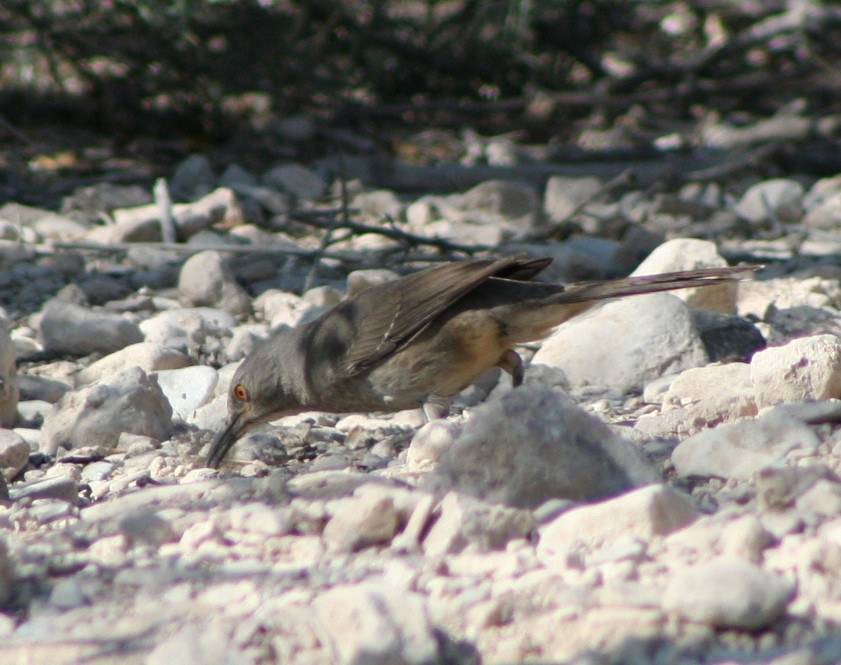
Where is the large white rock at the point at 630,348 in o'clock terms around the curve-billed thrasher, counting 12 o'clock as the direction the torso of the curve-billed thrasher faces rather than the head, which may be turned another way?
The large white rock is roughly at 6 o'clock from the curve-billed thrasher.

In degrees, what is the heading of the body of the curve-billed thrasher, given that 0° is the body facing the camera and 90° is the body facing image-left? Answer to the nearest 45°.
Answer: approximately 90°

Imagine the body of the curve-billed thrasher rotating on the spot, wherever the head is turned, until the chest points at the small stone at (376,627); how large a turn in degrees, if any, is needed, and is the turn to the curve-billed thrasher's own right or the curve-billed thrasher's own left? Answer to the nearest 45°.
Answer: approximately 90° to the curve-billed thrasher's own left

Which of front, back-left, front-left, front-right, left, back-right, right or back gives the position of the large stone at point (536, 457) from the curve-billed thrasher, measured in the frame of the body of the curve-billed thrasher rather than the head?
left

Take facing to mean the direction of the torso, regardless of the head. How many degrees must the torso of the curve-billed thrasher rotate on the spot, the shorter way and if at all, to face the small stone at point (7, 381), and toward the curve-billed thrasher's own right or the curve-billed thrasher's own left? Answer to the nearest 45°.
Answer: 0° — it already faces it

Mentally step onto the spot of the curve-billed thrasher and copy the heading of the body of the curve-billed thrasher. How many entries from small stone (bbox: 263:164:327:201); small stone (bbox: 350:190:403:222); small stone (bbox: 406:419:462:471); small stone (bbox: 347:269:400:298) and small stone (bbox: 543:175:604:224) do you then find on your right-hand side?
4

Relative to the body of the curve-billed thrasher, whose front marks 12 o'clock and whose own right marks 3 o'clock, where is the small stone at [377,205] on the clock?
The small stone is roughly at 3 o'clock from the curve-billed thrasher.

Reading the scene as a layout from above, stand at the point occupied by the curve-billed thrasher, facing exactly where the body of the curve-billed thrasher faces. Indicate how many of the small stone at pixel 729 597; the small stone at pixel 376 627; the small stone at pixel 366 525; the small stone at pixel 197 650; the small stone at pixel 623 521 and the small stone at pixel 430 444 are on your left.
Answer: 6

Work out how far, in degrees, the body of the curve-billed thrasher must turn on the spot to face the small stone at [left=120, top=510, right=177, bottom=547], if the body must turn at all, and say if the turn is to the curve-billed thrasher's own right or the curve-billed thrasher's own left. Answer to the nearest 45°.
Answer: approximately 90° to the curve-billed thrasher's own left

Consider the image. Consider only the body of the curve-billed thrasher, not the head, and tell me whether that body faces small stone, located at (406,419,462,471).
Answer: no

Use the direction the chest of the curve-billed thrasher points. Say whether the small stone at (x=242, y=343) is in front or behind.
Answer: in front

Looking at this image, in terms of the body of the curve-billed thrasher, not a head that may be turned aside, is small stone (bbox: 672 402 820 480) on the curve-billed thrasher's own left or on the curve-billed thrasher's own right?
on the curve-billed thrasher's own left

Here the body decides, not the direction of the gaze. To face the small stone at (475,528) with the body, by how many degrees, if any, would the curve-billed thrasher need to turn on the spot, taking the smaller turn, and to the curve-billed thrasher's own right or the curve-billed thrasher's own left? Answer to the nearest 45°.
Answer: approximately 90° to the curve-billed thrasher's own left

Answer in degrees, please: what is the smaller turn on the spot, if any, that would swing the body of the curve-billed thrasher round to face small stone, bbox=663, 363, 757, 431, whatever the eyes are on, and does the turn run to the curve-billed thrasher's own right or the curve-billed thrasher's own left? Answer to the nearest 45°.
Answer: approximately 135° to the curve-billed thrasher's own left

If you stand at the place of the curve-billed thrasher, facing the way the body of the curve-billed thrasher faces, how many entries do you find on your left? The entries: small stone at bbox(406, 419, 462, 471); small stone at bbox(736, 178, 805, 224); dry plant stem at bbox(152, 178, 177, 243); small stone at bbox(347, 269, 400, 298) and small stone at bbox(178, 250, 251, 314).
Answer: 1

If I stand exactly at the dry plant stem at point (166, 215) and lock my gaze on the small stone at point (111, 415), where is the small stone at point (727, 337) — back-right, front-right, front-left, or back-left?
front-left

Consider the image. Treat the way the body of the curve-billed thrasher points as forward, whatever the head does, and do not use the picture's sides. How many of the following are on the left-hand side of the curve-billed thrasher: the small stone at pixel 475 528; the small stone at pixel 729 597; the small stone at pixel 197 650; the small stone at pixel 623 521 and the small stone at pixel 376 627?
5

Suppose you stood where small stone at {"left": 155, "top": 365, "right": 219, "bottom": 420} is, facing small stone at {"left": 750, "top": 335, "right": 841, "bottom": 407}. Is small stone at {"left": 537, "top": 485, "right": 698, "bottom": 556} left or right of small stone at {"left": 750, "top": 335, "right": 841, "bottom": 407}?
right
